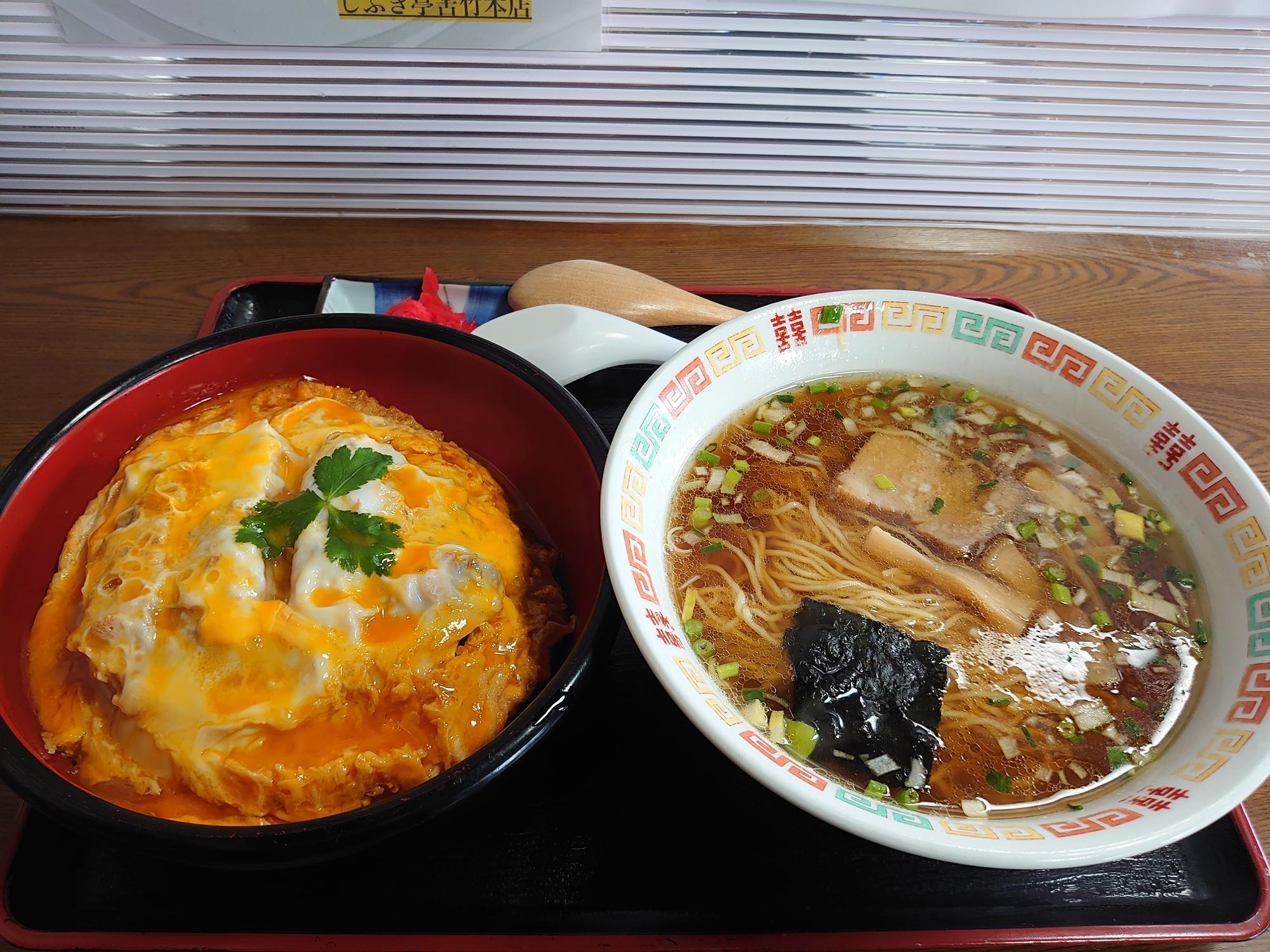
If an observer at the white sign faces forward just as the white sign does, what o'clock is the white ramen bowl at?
The white ramen bowl is roughly at 11 o'clock from the white sign.

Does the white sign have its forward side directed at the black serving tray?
yes

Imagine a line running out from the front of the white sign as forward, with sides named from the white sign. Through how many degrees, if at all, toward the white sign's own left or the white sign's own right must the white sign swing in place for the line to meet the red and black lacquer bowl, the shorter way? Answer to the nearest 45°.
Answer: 0° — it already faces it

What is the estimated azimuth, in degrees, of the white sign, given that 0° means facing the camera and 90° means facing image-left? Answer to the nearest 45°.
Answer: approximately 0°
